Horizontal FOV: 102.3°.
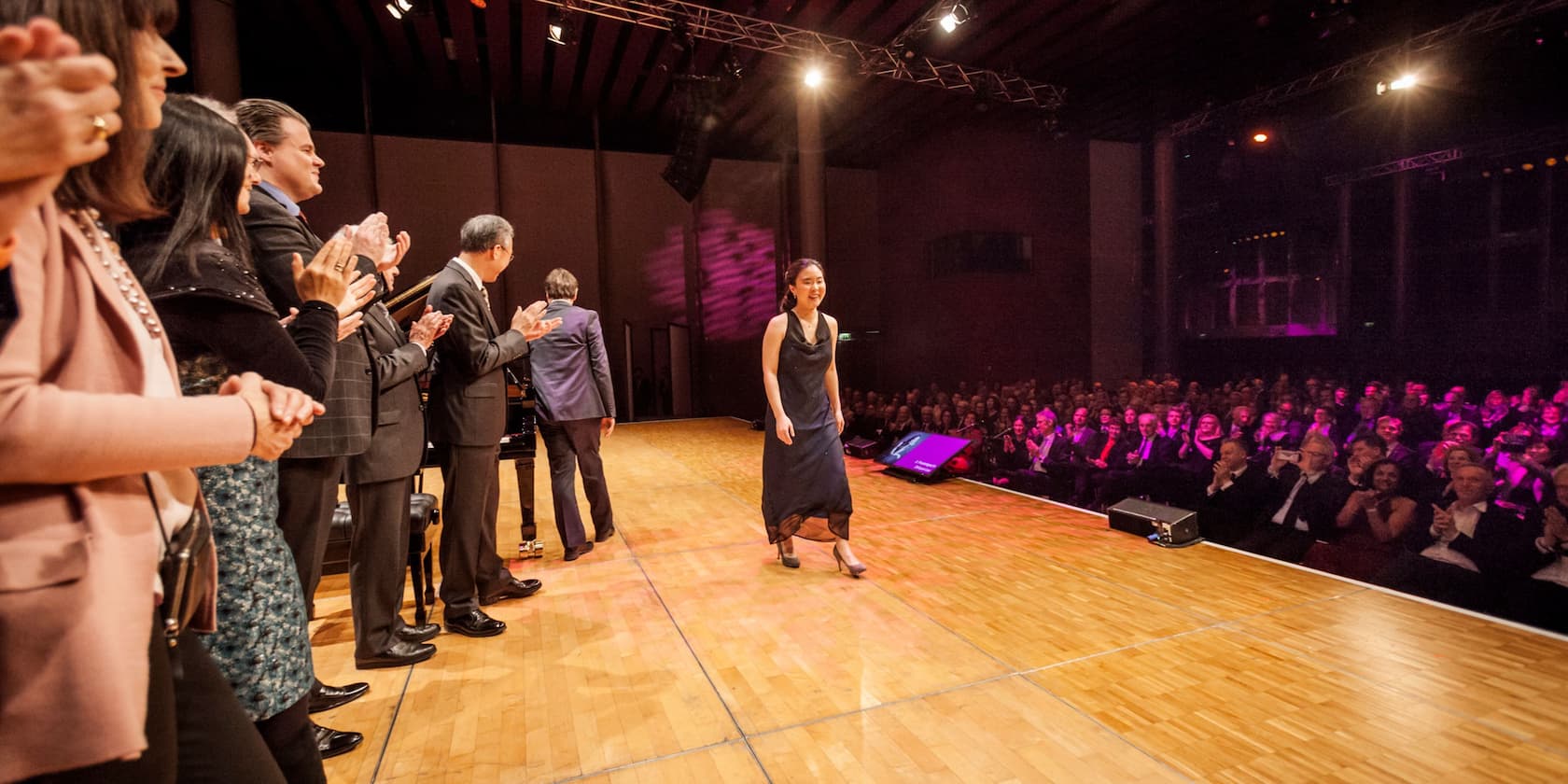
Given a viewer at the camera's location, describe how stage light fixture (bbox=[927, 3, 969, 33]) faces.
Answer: facing the viewer and to the left of the viewer

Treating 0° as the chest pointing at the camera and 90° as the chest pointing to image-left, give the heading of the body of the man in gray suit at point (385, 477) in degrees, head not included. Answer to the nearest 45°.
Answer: approximately 270°

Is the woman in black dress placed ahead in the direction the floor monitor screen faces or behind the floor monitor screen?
ahead

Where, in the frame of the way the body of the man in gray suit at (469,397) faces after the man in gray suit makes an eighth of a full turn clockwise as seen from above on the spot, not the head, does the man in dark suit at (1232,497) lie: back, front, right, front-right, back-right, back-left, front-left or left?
front-left

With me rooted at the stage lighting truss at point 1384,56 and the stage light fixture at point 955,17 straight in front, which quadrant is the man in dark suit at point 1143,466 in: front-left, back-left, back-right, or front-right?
front-left

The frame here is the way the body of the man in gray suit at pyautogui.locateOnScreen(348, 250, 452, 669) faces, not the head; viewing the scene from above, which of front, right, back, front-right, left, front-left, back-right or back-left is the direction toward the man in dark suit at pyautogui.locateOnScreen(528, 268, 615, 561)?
front-left

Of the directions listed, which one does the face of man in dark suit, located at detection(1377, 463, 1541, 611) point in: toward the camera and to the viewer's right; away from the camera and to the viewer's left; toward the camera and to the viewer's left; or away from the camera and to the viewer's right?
toward the camera and to the viewer's left

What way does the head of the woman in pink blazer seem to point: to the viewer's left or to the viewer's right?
to the viewer's right

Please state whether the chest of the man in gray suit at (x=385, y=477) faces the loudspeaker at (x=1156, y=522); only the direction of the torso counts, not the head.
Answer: yes

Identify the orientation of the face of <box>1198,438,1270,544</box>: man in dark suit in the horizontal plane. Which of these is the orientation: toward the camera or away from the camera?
toward the camera

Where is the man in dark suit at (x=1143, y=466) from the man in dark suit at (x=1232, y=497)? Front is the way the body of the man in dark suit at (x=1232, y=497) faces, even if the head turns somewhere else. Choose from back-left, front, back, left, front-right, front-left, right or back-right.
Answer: right

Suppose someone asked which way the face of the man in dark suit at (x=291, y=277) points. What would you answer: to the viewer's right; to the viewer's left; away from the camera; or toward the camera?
to the viewer's right

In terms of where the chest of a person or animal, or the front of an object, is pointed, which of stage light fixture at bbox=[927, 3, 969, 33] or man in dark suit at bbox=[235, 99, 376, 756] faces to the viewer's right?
the man in dark suit

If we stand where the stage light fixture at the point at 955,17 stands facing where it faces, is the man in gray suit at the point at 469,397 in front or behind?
in front

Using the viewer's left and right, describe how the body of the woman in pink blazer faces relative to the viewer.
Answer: facing to the right of the viewer

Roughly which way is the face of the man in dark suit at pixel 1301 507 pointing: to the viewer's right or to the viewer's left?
to the viewer's left

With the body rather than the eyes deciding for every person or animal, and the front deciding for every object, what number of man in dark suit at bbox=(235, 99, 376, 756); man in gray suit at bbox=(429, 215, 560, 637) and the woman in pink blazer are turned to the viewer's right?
3

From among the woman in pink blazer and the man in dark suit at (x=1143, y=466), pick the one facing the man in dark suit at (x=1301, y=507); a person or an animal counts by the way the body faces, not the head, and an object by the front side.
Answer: the woman in pink blazer

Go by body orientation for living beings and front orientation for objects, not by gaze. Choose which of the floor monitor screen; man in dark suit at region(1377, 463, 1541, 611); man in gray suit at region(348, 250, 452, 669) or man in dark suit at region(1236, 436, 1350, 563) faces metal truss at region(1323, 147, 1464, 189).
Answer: the man in gray suit
